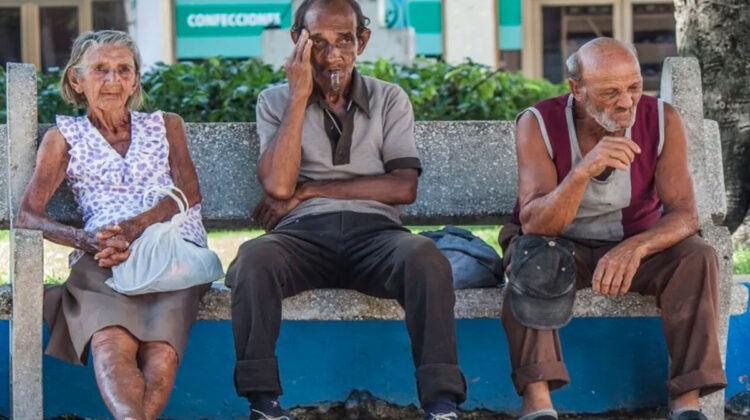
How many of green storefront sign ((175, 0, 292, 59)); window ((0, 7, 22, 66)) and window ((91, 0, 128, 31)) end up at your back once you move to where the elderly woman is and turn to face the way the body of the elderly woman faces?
3

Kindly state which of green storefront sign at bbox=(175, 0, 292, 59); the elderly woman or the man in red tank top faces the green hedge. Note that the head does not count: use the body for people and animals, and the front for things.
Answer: the green storefront sign

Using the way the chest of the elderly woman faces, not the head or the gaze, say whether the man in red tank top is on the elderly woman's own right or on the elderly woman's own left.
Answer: on the elderly woman's own left

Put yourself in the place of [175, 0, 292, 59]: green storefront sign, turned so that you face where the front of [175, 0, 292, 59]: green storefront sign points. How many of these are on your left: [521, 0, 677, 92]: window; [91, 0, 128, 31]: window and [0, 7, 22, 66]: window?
1

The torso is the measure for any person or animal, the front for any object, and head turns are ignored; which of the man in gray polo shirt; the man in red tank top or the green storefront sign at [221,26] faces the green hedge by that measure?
the green storefront sign

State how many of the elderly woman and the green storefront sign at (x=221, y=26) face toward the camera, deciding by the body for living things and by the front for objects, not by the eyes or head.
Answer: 2

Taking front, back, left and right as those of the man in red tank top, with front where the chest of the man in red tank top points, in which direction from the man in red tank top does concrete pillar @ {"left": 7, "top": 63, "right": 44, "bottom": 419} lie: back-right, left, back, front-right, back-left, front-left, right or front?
right

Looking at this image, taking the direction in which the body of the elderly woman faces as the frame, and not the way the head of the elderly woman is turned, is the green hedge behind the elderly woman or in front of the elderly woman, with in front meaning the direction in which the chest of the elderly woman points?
behind

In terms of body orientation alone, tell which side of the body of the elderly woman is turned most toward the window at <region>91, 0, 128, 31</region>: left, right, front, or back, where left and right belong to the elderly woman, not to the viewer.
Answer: back
